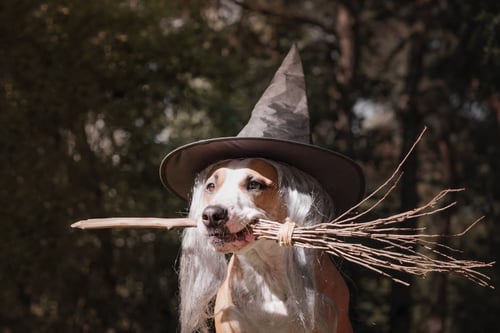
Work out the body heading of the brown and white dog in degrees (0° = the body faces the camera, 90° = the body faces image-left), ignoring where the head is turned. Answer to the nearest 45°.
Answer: approximately 45°
